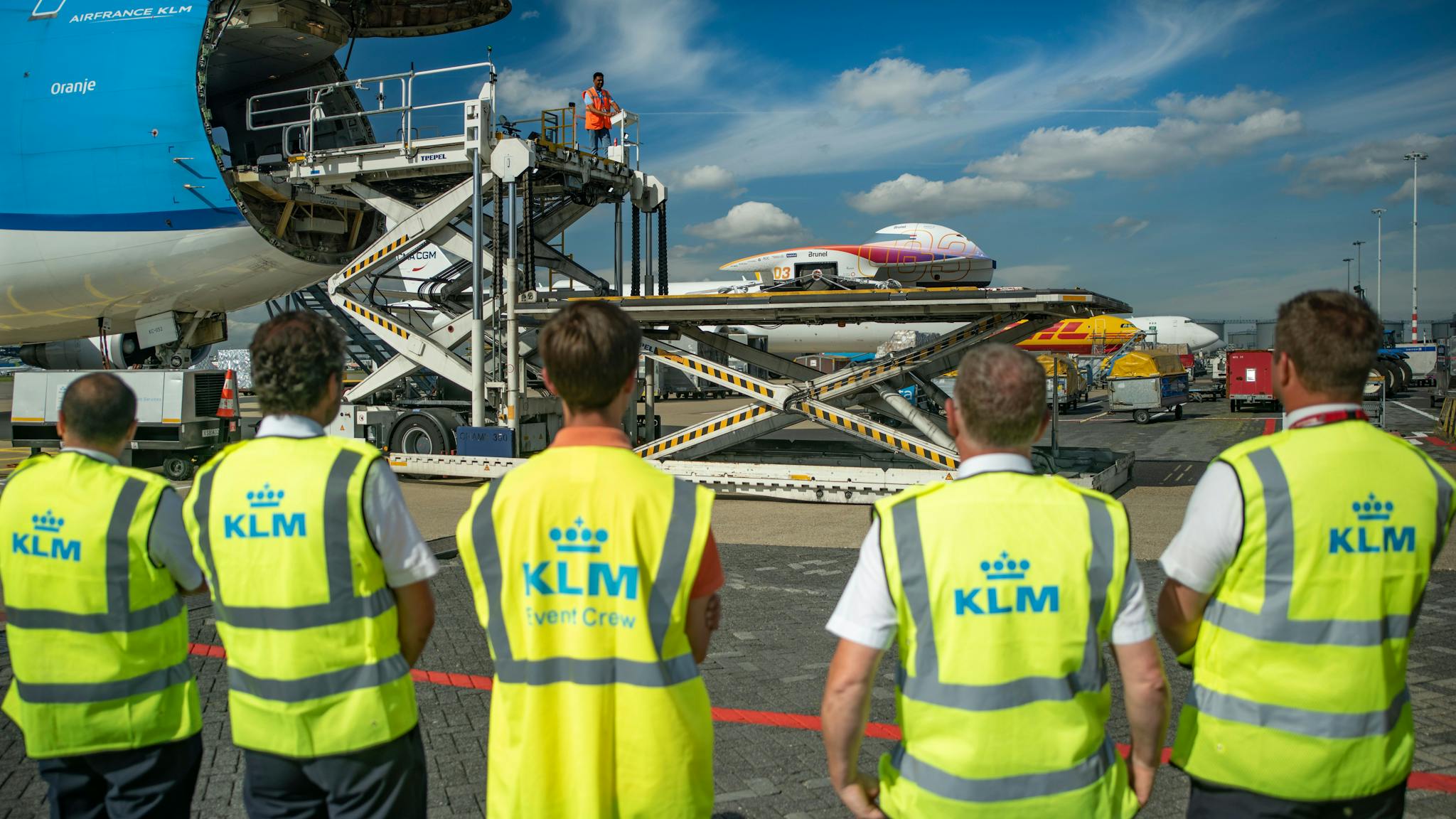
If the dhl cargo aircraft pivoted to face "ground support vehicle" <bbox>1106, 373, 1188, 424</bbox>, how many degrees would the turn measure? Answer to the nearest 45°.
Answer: approximately 90° to its right

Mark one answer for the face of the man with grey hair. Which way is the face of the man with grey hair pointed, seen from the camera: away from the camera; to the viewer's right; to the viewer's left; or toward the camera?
away from the camera

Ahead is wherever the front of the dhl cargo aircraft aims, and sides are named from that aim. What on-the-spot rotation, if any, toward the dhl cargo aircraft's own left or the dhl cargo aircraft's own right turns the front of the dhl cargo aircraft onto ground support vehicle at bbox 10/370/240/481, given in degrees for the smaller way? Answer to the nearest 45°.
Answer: approximately 90° to the dhl cargo aircraft's own right

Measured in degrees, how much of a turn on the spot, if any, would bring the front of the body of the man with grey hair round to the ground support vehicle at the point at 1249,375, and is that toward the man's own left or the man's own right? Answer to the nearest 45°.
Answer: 0° — they already face it

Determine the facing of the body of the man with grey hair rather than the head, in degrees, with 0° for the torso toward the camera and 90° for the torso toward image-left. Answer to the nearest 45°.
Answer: approximately 180°

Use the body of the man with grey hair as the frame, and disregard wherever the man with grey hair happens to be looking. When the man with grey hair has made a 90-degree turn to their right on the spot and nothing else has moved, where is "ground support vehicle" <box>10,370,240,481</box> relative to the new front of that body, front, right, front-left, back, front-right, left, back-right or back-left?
back-left

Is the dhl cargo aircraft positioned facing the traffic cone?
no

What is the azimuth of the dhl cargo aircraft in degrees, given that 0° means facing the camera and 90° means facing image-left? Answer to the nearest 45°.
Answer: approximately 270°

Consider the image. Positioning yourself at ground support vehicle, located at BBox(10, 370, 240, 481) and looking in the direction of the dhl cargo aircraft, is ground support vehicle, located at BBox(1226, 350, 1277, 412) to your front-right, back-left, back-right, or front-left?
front-right

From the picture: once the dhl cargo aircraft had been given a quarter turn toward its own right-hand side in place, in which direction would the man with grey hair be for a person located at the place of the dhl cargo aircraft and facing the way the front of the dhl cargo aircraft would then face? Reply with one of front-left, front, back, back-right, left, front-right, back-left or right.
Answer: front
